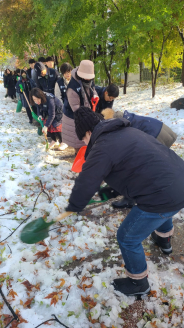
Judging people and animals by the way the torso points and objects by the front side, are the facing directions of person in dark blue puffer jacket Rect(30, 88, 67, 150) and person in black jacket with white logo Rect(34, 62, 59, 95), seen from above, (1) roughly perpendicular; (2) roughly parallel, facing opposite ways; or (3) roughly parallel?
roughly parallel

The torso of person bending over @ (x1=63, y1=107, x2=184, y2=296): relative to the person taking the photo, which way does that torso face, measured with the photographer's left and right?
facing to the left of the viewer

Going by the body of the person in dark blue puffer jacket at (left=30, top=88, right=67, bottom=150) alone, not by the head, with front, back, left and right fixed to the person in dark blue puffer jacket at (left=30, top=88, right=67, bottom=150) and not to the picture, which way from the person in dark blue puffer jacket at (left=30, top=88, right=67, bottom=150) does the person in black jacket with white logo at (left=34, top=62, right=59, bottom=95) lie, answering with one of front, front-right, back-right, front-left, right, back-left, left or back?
back-right

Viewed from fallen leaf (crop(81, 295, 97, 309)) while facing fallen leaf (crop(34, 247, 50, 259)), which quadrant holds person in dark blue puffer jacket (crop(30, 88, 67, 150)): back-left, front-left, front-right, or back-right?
front-right

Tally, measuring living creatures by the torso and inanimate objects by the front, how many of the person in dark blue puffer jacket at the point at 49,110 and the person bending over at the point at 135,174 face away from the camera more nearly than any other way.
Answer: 0

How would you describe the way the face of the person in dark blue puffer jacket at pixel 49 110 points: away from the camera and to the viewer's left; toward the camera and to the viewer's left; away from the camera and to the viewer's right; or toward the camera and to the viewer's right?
toward the camera and to the viewer's left

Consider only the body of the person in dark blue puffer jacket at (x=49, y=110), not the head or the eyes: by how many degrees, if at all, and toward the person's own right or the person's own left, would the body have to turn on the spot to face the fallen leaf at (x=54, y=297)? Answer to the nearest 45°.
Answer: approximately 45° to the person's own left

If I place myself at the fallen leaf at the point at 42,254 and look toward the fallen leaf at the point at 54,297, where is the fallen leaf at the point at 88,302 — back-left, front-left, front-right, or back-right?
front-left

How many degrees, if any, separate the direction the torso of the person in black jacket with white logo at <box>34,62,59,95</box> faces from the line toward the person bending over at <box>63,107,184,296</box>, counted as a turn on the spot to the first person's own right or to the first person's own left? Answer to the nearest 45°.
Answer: approximately 45° to the first person's own left
